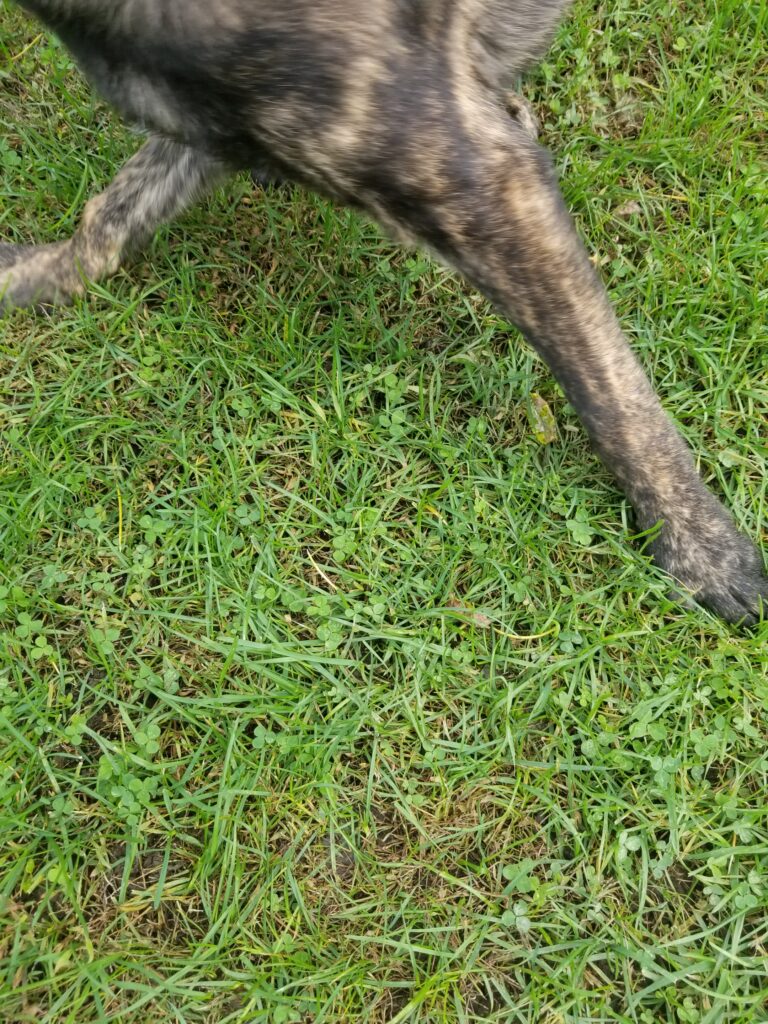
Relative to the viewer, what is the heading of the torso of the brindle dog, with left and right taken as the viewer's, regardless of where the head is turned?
facing to the right of the viewer
